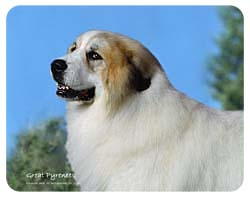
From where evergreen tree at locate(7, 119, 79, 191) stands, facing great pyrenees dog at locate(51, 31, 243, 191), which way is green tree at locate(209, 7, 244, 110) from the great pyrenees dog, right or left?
left

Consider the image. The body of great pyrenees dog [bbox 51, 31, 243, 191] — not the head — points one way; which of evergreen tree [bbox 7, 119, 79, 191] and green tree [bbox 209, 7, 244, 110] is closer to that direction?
the evergreen tree

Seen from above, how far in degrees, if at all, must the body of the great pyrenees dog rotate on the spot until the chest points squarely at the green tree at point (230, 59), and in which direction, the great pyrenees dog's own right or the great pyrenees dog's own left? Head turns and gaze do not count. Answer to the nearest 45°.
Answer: approximately 135° to the great pyrenees dog's own right

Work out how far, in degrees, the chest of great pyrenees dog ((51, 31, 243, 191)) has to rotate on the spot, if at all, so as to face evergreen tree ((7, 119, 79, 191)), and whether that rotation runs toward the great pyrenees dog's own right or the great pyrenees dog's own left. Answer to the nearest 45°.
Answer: approximately 45° to the great pyrenees dog's own right

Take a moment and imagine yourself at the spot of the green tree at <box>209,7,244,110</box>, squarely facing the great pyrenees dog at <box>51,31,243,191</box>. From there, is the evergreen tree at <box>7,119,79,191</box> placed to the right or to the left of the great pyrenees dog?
right

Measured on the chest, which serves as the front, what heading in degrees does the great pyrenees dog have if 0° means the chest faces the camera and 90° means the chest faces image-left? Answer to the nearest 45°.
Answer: approximately 90°
